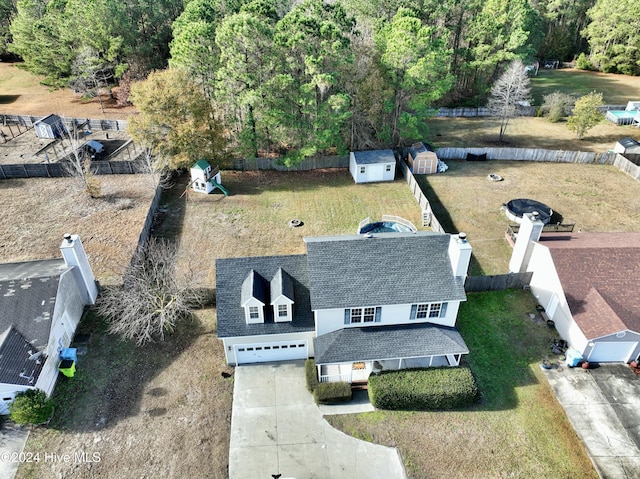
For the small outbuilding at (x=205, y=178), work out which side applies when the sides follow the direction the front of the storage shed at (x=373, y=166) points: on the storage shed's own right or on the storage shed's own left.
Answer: on the storage shed's own right

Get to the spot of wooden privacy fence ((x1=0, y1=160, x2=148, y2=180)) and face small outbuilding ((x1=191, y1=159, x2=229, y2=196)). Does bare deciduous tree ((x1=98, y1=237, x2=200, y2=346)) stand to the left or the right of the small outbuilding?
right

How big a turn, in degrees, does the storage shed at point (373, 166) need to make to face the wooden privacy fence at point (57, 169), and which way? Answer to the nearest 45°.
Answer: approximately 90° to its right

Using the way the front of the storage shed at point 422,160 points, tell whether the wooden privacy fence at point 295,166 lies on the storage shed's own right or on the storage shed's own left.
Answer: on the storage shed's own right

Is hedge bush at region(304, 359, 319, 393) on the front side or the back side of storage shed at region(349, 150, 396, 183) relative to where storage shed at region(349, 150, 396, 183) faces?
on the front side

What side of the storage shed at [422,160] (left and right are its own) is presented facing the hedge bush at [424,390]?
front

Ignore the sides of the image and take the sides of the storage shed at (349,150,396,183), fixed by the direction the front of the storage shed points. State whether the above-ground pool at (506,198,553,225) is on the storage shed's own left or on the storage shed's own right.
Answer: on the storage shed's own left

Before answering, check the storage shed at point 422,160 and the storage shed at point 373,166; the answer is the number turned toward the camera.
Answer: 2

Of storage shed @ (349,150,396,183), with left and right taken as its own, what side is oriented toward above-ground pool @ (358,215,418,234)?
front

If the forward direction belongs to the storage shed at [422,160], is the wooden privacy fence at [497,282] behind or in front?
in front

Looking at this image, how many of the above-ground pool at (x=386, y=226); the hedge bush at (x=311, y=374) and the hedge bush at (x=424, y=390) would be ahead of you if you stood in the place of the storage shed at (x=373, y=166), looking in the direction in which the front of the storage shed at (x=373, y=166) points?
3

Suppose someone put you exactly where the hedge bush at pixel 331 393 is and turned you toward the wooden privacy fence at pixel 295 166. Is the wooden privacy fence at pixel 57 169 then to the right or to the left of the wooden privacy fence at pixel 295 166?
left

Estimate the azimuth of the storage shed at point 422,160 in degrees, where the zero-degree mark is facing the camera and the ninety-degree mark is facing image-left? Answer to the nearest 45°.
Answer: approximately 0°

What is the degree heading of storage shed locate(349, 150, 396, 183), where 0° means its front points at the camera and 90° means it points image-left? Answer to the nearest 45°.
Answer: approximately 0°

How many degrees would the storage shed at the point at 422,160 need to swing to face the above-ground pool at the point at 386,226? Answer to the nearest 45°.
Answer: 0° — it already faces it
